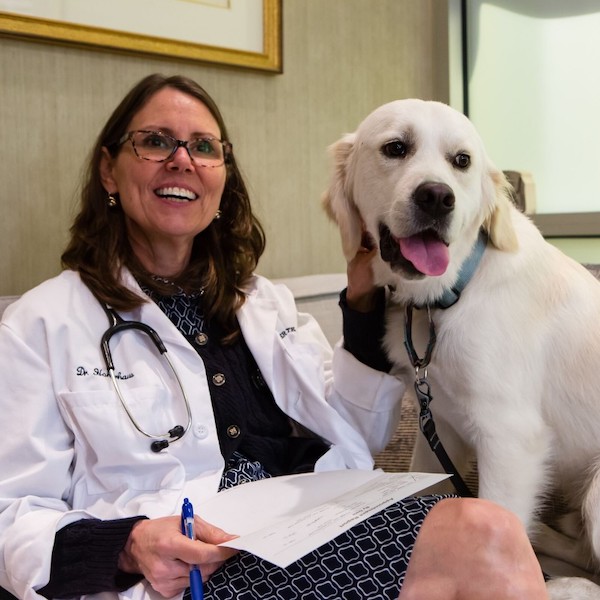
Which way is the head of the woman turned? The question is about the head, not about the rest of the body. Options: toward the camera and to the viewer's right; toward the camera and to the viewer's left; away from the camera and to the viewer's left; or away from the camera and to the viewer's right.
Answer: toward the camera and to the viewer's right

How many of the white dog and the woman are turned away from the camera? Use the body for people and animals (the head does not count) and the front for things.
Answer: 0

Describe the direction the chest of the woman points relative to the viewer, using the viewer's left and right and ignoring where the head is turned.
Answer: facing the viewer and to the right of the viewer

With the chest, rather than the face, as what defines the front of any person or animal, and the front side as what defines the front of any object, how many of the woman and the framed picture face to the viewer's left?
0

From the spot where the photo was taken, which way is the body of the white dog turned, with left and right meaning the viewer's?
facing the viewer and to the left of the viewer

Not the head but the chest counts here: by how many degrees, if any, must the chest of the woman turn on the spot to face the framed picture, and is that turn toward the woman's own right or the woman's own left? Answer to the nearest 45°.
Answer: approximately 135° to the woman's own left
